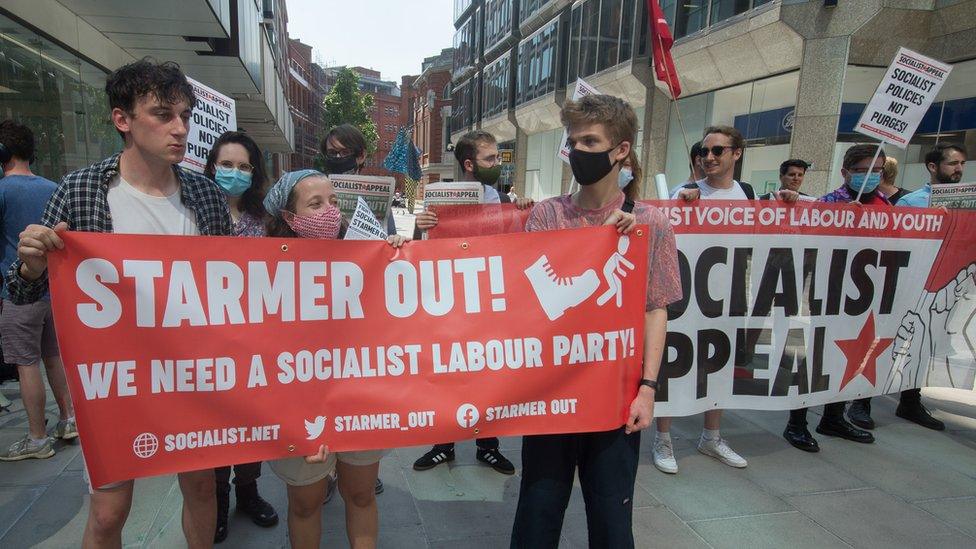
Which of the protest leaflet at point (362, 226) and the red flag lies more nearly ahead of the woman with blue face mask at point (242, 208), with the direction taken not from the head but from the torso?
the protest leaflet

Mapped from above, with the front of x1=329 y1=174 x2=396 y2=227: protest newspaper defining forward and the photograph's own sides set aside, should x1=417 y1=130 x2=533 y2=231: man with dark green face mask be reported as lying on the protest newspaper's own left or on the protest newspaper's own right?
on the protest newspaper's own left

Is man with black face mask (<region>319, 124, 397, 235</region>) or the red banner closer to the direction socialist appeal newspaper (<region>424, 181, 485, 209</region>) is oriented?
the red banner

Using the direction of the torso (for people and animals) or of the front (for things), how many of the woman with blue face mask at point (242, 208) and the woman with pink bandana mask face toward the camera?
2

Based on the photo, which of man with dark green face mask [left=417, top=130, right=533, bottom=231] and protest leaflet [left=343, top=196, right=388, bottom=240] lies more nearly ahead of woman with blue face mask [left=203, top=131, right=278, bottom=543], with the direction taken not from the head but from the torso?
the protest leaflet

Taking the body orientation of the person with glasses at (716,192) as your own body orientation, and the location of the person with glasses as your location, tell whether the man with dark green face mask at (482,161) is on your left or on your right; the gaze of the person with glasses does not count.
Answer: on your right
